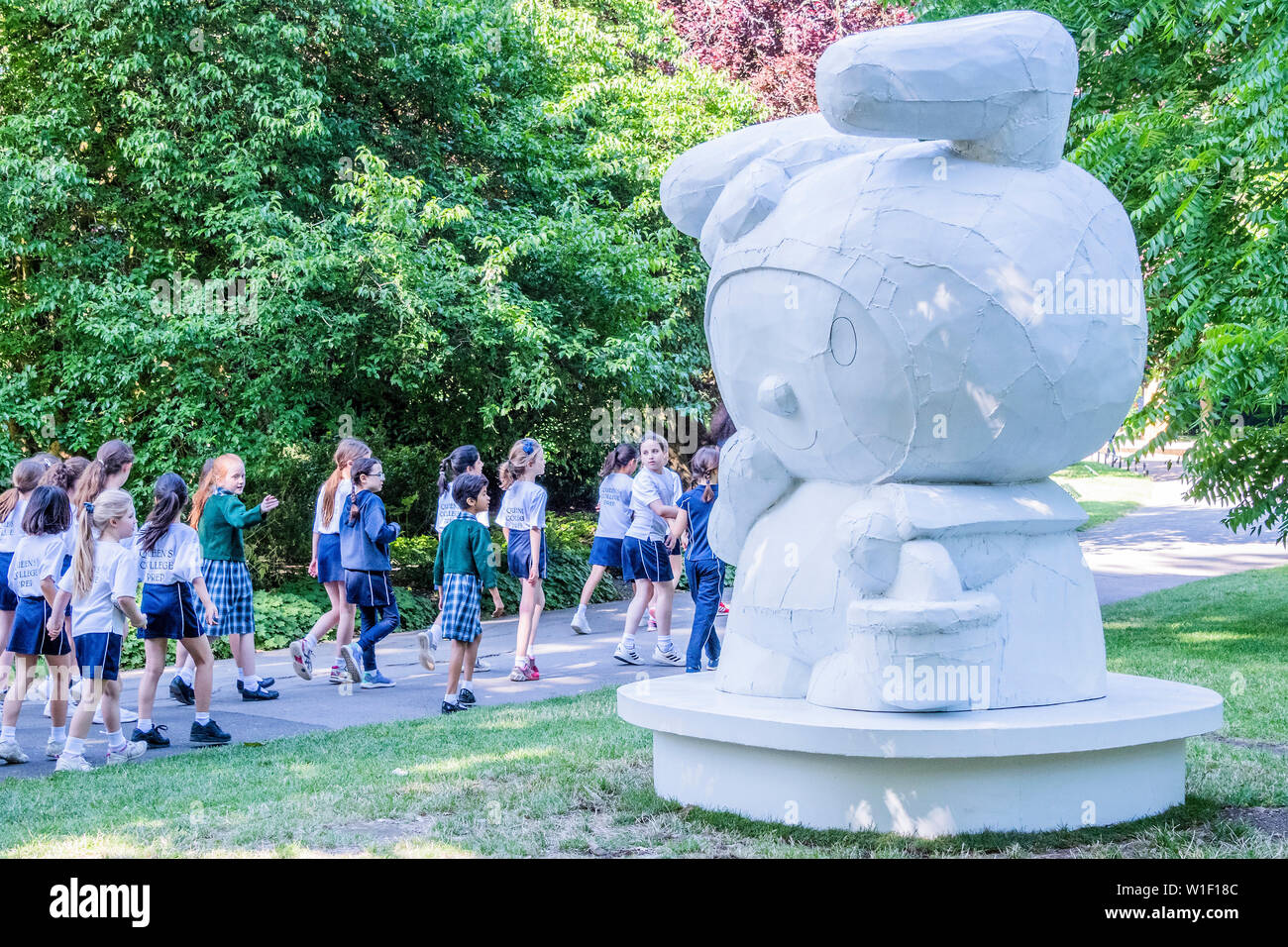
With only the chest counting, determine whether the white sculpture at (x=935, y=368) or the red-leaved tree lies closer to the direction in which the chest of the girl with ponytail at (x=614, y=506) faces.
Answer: the red-leaved tree

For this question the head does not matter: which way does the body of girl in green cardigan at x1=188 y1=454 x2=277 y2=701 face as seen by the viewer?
to the viewer's right

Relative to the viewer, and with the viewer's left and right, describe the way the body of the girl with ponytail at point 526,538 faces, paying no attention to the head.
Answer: facing away from the viewer and to the right of the viewer

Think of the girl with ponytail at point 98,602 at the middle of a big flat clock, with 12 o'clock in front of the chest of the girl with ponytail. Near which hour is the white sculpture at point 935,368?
The white sculpture is roughly at 3 o'clock from the girl with ponytail.

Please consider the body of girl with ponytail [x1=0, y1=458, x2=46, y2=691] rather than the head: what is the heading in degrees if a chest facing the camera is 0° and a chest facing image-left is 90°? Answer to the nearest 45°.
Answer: approximately 225°

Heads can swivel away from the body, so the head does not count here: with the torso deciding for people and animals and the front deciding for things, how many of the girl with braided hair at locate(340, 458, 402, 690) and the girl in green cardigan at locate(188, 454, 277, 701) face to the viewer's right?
2

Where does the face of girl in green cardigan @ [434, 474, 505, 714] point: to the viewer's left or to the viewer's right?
to the viewer's right

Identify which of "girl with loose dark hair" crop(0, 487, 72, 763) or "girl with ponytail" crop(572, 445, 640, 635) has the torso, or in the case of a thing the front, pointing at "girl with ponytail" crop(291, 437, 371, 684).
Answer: "girl with loose dark hair" crop(0, 487, 72, 763)

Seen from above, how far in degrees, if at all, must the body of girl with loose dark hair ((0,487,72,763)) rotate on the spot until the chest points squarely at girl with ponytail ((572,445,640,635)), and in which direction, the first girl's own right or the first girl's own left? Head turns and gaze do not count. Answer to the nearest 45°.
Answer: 0° — they already face them
